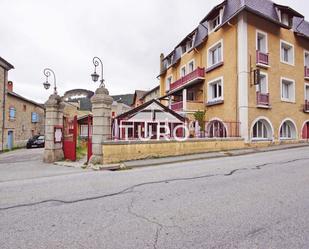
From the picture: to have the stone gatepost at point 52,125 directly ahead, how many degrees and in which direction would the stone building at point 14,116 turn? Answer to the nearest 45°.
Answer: approximately 45° to its right

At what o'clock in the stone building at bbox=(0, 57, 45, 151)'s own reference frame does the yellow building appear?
The yellow building is roughly at 12 o'clock from the stone building.

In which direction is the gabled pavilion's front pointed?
toward the camera

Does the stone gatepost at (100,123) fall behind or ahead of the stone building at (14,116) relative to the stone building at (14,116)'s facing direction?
ahead

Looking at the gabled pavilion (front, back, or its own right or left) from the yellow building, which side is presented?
left

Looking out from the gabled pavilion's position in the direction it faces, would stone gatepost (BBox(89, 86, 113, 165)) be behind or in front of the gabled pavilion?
in front

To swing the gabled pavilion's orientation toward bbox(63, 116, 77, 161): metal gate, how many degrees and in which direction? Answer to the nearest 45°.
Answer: approximately 45° to its right

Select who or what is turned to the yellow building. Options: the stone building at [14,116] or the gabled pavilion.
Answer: the stone building

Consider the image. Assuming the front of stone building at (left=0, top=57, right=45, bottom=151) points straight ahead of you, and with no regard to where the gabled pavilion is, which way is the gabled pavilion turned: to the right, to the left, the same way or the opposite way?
to the right

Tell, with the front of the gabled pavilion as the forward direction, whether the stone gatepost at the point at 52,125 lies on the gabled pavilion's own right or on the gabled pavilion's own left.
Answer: on the gabled pavilion's own right

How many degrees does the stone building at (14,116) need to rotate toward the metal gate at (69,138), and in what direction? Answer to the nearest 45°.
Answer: approximately 45° to its right

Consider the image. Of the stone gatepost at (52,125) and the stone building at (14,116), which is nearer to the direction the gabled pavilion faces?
the stone gatepost

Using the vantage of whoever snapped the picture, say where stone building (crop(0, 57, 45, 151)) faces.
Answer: facing the viewer and to the right of the viewer

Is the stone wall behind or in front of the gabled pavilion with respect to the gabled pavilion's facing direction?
in front

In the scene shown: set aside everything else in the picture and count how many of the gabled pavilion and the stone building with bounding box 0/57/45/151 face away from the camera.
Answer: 0
